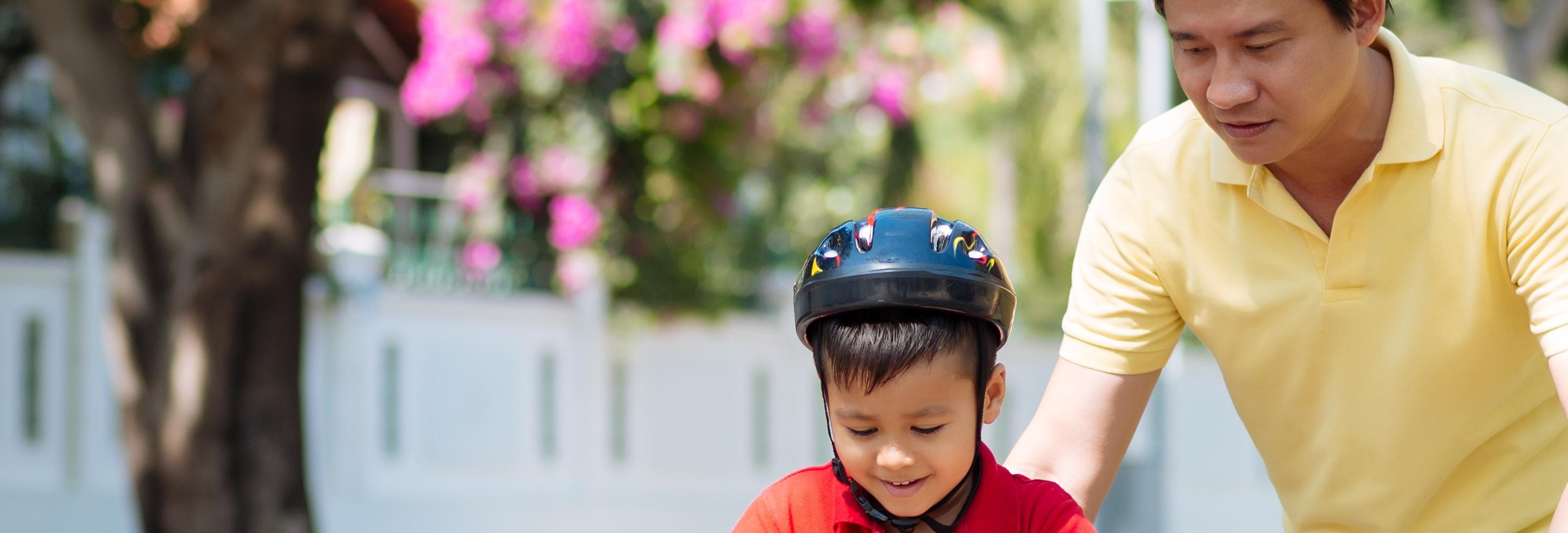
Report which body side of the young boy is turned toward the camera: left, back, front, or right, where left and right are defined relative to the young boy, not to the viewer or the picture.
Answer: front

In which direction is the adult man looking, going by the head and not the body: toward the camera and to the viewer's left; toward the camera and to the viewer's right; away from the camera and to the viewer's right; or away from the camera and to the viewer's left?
toward the camera and to the viewer's left

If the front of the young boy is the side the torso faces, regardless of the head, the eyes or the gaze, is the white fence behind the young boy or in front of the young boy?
behind

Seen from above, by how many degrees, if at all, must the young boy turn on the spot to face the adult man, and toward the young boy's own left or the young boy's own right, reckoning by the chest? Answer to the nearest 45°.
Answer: approximately 90° to the young boy's own left
